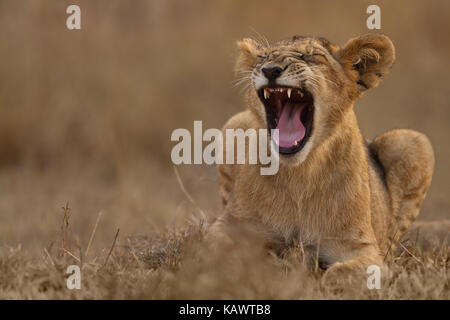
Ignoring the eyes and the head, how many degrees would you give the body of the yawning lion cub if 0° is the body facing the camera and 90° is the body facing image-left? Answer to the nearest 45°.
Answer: approximately 45°
